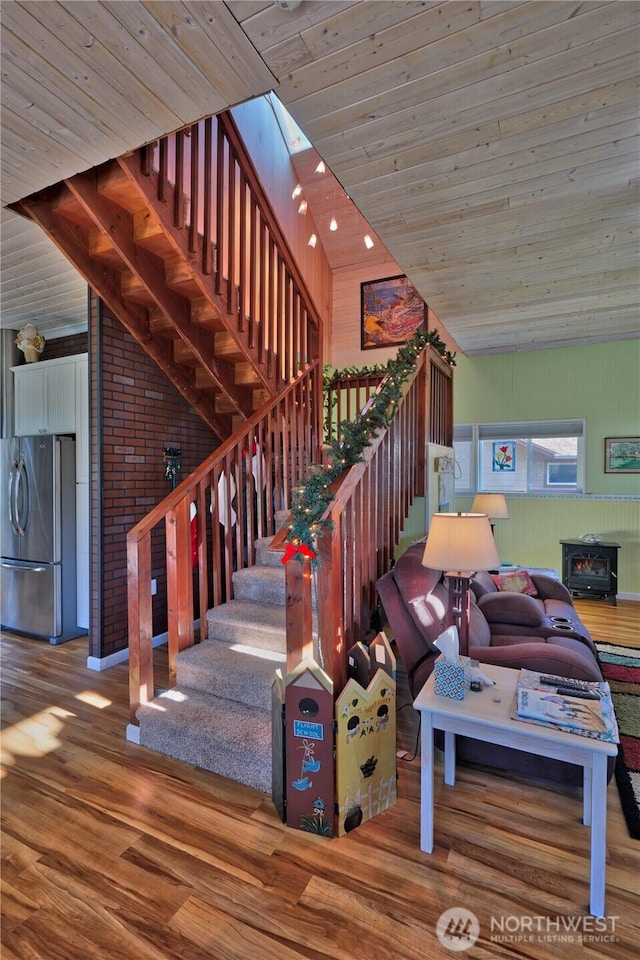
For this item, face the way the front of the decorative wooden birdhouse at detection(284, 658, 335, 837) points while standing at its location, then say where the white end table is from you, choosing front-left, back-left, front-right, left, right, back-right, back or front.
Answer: left

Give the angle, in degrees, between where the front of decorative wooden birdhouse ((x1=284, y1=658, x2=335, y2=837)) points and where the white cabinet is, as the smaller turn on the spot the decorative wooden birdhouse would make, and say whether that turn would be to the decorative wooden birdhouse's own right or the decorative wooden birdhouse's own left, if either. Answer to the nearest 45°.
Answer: approximately 135° to the decorative wooden birdhouse's own right

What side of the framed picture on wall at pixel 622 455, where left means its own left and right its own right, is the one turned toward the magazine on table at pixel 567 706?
front

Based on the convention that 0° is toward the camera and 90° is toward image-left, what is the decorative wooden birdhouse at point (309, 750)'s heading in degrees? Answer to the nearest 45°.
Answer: approximately 0°

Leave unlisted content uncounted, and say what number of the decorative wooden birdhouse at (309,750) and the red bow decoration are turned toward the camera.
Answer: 2

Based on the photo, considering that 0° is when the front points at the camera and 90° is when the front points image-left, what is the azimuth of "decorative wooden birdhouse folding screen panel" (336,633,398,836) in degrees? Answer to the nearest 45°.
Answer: approximately 315°

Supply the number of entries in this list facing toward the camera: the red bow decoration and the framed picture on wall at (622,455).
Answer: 2

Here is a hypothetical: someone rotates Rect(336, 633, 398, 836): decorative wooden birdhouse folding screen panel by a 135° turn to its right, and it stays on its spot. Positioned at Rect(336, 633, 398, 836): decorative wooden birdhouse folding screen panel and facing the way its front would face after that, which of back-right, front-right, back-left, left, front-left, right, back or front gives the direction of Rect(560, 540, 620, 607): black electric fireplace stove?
back-right

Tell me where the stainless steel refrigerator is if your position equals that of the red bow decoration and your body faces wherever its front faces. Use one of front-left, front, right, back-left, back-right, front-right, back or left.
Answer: back-right

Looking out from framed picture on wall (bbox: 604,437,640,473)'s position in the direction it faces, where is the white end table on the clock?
The white end table is roughly at 12 o'clock from the framed picture on wall.
